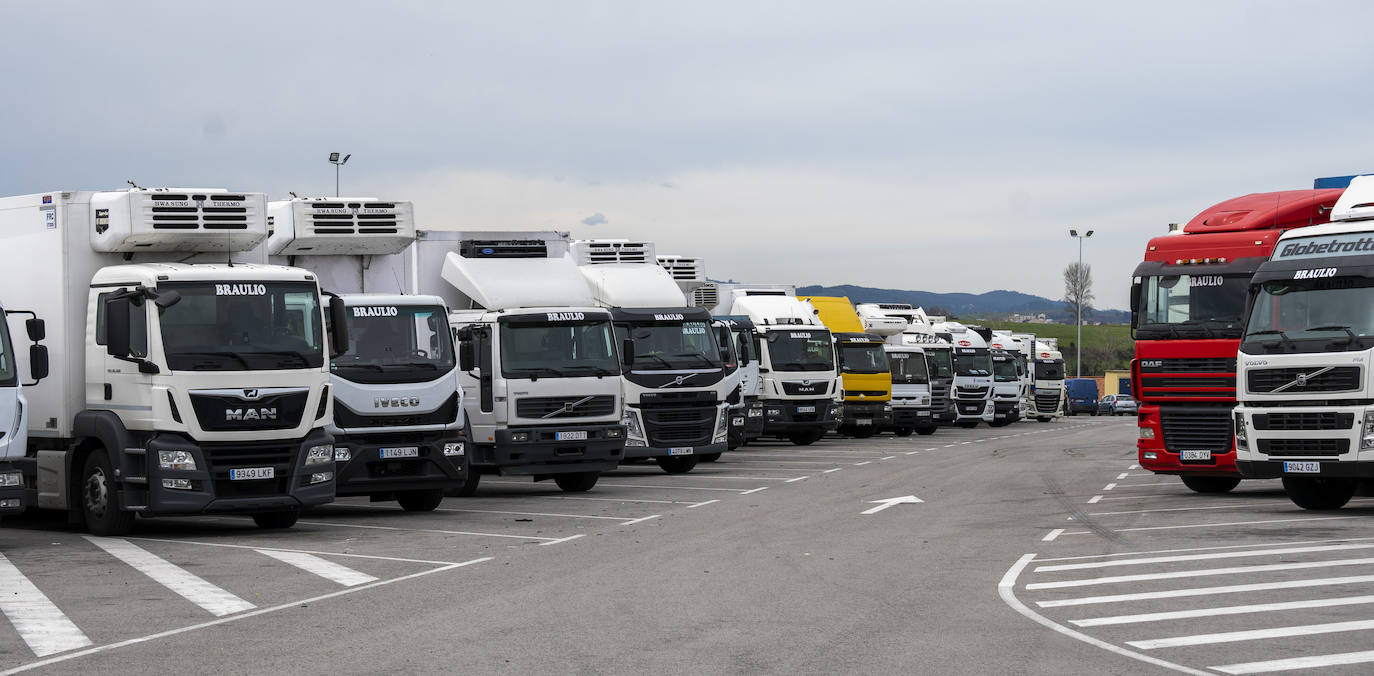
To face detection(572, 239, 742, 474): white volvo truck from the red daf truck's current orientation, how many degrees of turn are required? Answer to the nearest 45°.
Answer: approximately 45° to its right

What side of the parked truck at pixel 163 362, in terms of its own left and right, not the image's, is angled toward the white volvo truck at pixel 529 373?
left

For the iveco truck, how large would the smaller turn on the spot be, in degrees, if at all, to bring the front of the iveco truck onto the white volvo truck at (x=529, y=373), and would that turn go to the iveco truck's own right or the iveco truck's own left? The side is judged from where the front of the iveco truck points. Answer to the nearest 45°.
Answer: approximately 90° to the iveco truck's own left

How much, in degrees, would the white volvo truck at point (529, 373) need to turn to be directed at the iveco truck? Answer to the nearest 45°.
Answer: approximately 90° to its right

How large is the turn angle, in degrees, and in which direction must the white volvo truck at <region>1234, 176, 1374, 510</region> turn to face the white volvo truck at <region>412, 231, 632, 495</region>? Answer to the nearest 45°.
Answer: approximately 45° to its right

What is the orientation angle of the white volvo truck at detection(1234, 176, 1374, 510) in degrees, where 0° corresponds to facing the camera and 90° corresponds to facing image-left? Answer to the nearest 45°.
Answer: approximately 45°

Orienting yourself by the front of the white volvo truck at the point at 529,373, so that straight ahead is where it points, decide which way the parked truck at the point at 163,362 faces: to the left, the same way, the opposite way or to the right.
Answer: the same way

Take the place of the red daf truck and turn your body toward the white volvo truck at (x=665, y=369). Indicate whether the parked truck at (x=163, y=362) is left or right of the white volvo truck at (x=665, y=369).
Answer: left

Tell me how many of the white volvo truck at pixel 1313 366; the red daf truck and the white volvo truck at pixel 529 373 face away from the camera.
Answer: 0

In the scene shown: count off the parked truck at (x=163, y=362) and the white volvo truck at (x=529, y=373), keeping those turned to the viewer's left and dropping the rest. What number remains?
0

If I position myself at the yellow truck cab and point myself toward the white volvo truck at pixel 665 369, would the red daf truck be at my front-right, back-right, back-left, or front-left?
front-left

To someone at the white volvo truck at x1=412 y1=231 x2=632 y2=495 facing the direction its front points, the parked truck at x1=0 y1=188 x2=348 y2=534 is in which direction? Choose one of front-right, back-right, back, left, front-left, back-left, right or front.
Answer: right

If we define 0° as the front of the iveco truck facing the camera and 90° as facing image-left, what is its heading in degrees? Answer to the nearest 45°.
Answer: approximately 315°
